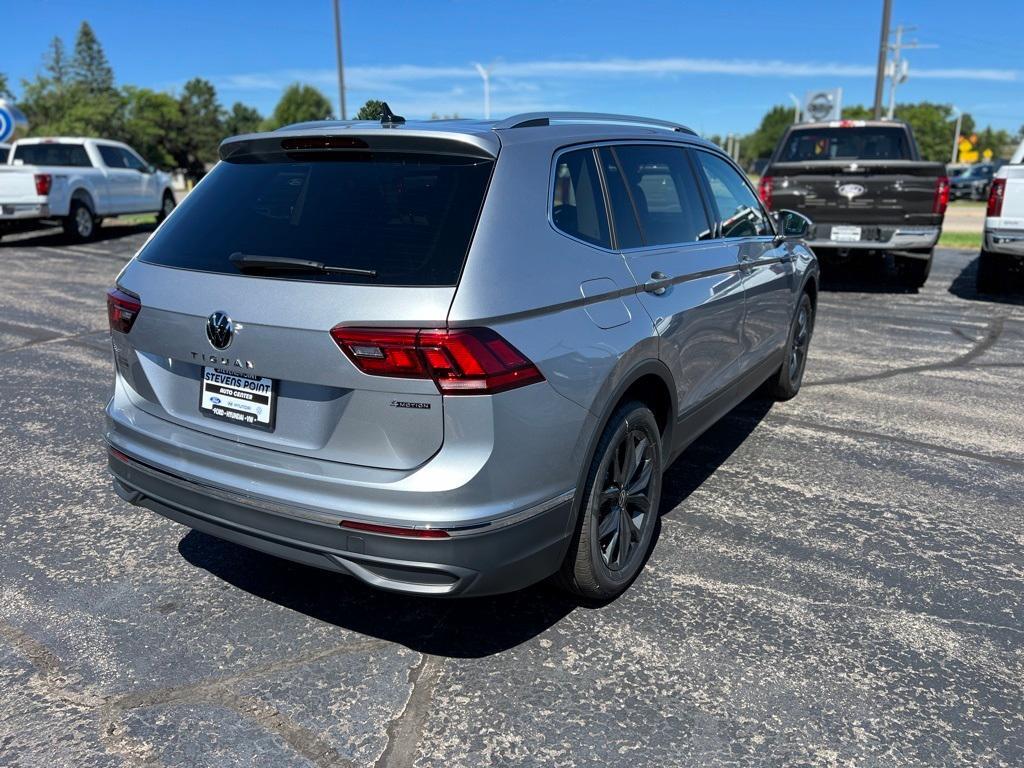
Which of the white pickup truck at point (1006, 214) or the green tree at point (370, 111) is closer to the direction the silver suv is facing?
the white pickup truck

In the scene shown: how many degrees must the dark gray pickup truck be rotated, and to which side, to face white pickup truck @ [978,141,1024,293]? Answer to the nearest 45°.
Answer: approximately 90° to its right

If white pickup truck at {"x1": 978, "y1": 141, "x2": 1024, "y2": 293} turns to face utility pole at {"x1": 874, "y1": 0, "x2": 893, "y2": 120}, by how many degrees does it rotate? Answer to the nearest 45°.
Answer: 0° — it already faces it

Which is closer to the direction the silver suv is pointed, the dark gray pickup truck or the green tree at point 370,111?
the dark gray pickup truck

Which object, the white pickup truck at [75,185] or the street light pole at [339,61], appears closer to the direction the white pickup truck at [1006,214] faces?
the street light pole

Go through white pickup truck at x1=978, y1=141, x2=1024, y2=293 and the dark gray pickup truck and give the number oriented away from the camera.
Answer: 2

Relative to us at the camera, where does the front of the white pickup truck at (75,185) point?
facing away from the viewer and to the right of the viewer

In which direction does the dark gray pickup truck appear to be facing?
away from the camera

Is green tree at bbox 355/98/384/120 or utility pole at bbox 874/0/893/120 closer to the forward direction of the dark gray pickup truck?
the utility pole

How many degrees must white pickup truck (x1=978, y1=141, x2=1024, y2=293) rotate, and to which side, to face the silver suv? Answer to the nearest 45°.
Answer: approximately 180°

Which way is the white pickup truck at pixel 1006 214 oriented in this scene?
away from the camera

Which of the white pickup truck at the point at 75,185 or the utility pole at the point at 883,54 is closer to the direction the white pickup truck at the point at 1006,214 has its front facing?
the utility pole

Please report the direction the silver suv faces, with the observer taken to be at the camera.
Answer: facing away from the viewer and to the right of the viewer

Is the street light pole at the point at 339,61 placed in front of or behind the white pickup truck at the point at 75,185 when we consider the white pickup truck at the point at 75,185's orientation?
in front

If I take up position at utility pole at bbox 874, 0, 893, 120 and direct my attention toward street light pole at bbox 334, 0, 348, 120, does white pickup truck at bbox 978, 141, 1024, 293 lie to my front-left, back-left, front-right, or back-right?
back-left
